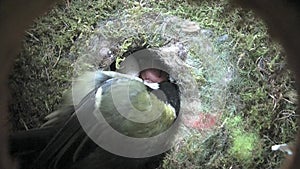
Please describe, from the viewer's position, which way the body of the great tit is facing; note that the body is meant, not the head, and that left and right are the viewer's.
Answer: facing away from the viewer and to the right of the viewer
